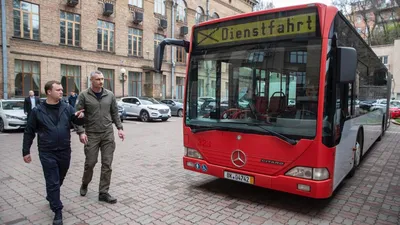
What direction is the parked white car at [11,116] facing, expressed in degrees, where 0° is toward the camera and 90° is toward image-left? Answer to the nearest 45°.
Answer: approximately 315°

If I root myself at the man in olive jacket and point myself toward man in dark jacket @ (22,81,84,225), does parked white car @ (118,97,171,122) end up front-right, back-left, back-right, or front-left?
back-right

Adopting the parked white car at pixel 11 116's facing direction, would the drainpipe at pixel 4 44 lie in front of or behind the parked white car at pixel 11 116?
behind

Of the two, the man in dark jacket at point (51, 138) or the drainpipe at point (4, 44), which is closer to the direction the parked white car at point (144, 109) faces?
the man in dark jacket
